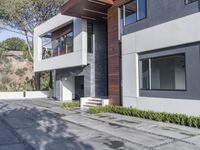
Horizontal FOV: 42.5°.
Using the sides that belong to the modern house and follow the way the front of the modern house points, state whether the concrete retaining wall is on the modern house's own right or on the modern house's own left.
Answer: on the modern house's own right

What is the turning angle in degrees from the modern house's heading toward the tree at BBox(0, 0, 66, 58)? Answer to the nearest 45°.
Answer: approximately 90° to its right

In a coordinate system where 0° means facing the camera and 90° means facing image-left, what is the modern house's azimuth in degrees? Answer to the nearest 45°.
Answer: approximately 45°
